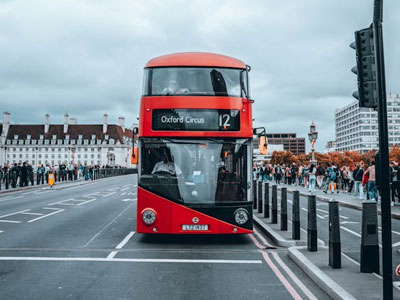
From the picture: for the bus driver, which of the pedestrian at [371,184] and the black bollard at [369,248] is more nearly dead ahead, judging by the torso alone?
the black bollard

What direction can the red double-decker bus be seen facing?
toward the camera

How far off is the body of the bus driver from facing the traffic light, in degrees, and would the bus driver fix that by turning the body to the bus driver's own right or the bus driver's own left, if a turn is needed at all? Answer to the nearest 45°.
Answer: approximately 45° to the bus driver's own left

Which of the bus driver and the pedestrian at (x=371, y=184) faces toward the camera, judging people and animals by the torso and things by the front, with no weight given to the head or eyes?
the bus driver

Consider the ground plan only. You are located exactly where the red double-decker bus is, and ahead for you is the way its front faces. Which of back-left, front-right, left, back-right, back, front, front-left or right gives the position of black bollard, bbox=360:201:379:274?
front-left

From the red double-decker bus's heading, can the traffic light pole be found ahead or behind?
ahead

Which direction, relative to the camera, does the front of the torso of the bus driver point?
toward the camera
